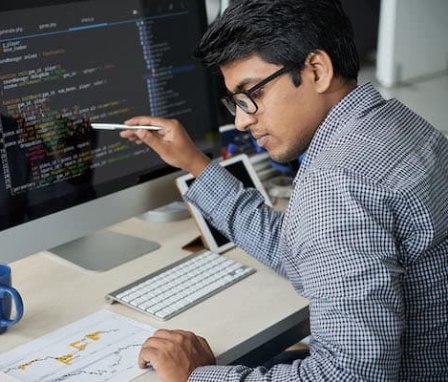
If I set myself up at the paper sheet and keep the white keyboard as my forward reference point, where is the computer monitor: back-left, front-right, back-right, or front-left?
front-left

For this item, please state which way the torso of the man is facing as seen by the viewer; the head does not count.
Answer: to the viewer's left

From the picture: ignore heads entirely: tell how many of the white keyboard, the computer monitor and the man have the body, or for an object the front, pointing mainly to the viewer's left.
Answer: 1

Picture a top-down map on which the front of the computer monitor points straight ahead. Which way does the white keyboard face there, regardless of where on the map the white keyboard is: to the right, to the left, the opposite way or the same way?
the same way

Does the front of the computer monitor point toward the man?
yes

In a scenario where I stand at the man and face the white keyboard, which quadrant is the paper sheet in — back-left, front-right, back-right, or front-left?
front-left

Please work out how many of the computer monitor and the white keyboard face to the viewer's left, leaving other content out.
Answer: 0

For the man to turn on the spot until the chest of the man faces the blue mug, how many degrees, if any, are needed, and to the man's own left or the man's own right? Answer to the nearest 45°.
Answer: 0° — they already face it

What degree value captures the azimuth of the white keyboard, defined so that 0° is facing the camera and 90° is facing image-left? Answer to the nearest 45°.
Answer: approximately 315°

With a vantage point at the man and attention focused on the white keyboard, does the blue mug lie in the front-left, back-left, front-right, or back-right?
front-left

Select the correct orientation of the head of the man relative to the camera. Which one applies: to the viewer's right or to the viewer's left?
to the viewer's left
